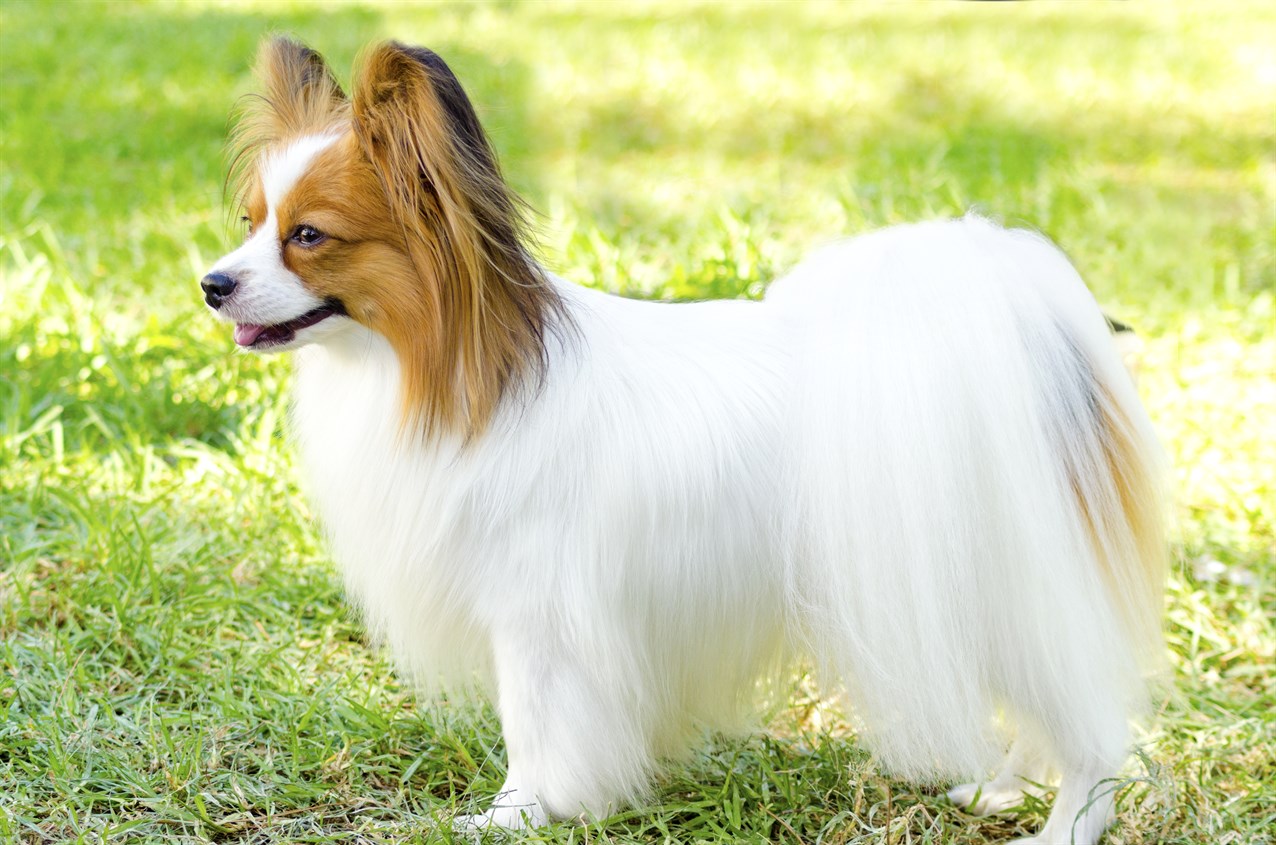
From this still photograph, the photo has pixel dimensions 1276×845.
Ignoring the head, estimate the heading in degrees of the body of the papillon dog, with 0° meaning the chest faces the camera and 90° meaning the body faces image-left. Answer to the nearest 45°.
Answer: approximately 90°
